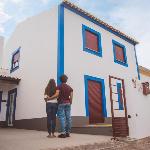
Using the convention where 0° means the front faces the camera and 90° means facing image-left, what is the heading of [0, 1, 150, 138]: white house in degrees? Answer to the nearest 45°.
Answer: approximately 315°

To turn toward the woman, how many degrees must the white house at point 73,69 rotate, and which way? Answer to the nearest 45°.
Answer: approximately 45° to its right

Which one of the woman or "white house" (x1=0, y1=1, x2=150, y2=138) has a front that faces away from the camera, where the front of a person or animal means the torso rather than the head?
the woman

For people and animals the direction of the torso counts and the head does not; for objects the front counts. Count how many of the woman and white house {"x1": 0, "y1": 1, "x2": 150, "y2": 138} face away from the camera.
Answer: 1

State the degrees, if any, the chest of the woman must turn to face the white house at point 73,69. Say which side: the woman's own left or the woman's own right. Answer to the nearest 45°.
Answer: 0° — they already face it

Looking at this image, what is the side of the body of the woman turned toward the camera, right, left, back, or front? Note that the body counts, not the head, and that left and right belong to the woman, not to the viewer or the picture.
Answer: back
